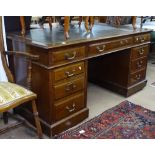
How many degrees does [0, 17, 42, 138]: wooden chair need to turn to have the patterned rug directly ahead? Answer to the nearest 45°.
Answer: approximately 45° to its left
